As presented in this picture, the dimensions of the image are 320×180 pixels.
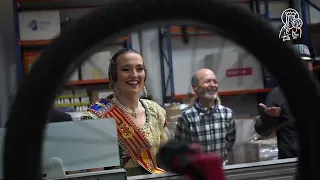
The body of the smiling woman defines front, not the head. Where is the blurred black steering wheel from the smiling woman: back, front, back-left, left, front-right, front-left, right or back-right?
front-right

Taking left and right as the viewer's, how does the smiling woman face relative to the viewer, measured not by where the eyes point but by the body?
facing the viewer and to the right of the viewer
